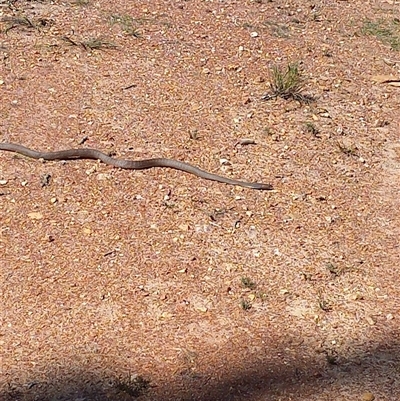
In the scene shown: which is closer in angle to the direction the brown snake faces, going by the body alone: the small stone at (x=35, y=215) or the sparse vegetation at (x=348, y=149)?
the sparse vegetation

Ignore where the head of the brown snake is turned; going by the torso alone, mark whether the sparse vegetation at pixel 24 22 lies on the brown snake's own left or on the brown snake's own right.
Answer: on the brown snake's own left

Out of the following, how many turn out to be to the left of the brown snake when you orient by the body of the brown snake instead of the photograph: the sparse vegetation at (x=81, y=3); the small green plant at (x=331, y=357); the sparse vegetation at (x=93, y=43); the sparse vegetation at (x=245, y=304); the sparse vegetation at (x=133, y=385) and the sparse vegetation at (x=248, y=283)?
2

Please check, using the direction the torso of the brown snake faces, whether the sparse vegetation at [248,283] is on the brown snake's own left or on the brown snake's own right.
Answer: on the brown snake's own right

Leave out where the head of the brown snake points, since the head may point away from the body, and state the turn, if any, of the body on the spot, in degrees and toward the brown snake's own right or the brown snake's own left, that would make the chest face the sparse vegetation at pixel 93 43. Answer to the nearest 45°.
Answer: approximately 90° to the brown snake's own left

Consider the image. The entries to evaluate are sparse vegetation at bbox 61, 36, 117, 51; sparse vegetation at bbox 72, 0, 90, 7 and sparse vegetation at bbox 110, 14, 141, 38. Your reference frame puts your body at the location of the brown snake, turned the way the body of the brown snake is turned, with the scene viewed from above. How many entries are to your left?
3

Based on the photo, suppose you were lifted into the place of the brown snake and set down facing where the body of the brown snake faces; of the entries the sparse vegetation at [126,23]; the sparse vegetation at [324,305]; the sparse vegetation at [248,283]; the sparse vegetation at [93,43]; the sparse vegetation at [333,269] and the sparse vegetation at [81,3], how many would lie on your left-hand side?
3

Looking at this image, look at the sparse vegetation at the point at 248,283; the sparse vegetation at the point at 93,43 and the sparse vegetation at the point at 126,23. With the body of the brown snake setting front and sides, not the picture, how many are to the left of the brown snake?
2

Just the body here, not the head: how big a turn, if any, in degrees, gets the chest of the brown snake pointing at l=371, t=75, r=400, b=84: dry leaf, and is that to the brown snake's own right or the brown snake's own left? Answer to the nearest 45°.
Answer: approximately 45° to the brown snake's own left

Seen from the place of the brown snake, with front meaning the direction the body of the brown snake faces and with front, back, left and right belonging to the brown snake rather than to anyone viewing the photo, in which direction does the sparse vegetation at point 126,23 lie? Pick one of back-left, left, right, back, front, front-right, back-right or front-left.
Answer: left

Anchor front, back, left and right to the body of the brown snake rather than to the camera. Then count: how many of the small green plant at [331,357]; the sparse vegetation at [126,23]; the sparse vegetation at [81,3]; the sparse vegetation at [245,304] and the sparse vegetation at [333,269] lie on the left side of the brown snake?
2

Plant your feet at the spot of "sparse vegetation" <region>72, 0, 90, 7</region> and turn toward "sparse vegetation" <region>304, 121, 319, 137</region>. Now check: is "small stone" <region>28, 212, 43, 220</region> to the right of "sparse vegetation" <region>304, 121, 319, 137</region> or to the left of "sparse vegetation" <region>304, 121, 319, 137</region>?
right

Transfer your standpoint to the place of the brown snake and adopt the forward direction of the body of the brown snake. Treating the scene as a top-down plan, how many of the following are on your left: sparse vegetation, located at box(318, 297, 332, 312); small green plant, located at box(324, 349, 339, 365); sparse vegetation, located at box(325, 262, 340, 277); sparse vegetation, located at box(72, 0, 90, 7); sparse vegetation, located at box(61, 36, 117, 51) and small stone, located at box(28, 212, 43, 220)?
2

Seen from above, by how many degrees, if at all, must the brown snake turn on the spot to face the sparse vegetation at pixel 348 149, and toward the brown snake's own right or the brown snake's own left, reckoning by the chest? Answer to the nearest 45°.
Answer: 0° — it already faces it

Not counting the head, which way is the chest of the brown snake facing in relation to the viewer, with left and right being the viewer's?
facing to the right of the viewer

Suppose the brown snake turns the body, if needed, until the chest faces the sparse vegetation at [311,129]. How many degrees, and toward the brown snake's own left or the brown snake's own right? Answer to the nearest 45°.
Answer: approximately 45° to the brown snake's own left

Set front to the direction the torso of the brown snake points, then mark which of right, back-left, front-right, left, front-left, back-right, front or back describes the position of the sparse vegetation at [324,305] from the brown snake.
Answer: front-right
